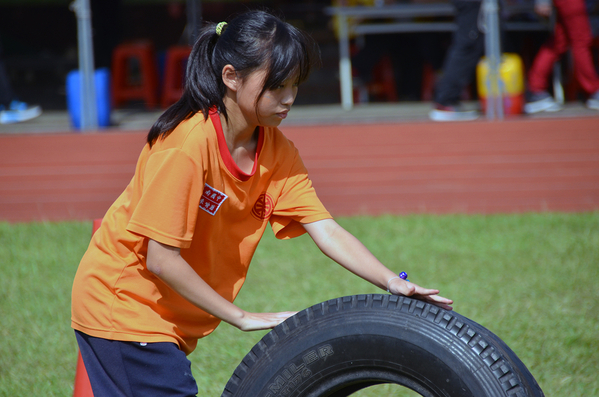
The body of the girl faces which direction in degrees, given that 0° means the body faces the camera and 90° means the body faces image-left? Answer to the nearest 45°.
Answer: approximately 315°

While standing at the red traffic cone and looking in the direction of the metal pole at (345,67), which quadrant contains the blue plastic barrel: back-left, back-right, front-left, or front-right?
front-left

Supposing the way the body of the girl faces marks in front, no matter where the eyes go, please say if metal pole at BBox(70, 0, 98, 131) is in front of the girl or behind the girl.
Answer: behind

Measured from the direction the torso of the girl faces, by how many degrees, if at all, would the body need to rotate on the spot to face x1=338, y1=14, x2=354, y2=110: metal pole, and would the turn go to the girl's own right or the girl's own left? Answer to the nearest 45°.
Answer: approximately 135° to the girl's own left

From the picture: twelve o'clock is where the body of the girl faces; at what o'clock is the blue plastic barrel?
The blue plastic barrel is roughly at 7 o'clock from the girl.

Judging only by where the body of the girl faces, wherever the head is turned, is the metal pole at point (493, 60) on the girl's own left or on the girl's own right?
on the girl's own left

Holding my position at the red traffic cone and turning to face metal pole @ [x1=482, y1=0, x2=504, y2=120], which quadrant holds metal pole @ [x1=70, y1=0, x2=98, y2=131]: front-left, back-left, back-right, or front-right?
front-left
